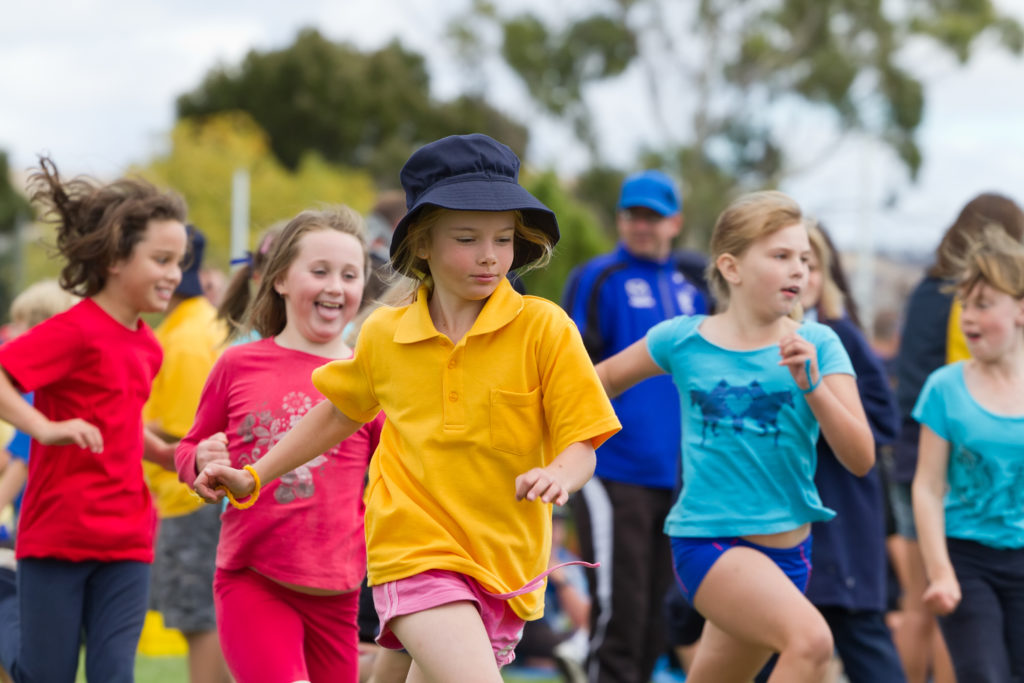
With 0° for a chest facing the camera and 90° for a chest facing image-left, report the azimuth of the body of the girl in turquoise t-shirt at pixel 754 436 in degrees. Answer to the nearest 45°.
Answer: approximately 315°

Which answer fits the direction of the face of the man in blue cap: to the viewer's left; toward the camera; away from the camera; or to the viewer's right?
toward the camera

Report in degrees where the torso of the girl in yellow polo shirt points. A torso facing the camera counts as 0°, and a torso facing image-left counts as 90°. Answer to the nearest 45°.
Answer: approximately 0°

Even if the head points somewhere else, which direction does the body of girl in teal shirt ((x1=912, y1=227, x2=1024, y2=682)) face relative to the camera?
toward the camera

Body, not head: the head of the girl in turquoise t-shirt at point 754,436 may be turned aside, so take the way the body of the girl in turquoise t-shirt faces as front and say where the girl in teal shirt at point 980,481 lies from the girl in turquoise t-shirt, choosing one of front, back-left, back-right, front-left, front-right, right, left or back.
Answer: left

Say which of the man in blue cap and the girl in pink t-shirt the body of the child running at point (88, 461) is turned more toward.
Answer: the girl in pink t-shirt

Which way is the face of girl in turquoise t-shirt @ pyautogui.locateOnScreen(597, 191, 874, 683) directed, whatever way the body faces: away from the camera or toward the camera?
toward the camera

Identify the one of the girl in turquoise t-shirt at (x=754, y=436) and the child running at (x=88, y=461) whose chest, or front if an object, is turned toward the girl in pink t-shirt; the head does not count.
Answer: the child running

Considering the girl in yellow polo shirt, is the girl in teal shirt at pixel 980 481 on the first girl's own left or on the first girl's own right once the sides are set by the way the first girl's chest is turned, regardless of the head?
on the first girl's own left

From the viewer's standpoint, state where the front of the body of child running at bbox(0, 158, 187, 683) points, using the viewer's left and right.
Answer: facing the viewer and to the right of the viewer

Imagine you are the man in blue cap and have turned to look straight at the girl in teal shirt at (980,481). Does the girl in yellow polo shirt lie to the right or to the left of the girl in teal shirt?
right

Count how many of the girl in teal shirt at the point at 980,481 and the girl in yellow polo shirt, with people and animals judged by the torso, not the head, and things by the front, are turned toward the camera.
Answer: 2

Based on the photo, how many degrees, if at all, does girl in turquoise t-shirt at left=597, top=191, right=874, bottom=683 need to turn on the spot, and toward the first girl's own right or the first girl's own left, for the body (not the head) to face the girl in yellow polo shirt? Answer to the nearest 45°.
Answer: approximately 90° to the first girl's own right

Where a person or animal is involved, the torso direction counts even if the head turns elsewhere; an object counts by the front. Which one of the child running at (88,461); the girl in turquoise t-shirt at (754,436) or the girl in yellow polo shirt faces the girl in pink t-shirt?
the child running
